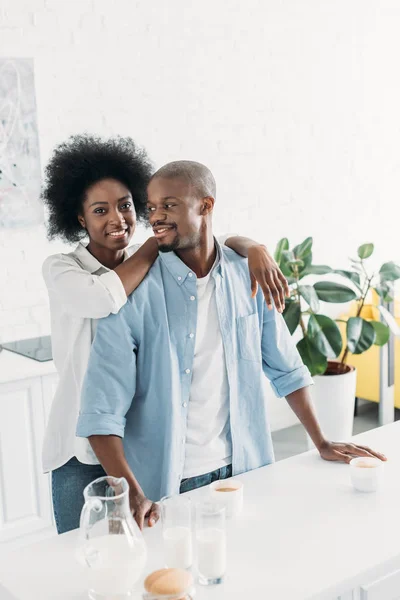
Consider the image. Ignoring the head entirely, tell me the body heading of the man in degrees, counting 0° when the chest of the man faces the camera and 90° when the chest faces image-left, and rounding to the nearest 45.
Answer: approximately 0°

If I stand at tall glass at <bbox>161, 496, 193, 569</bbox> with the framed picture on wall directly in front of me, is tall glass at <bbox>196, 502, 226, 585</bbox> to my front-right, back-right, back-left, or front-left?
back-right

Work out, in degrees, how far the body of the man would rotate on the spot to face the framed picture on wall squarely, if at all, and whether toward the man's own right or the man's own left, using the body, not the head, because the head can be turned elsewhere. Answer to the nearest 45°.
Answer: approximately 135° to the man's own right

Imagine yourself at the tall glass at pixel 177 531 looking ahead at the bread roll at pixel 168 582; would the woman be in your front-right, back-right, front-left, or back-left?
back-right

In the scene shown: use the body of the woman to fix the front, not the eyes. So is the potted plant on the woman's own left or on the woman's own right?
on the woman's own left

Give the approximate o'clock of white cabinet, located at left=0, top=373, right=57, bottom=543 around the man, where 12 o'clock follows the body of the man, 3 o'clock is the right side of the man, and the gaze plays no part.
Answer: The white cabinet is roughly at 5 o'clock from the man.

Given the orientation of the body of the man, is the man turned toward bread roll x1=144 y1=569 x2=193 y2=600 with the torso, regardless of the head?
yes
